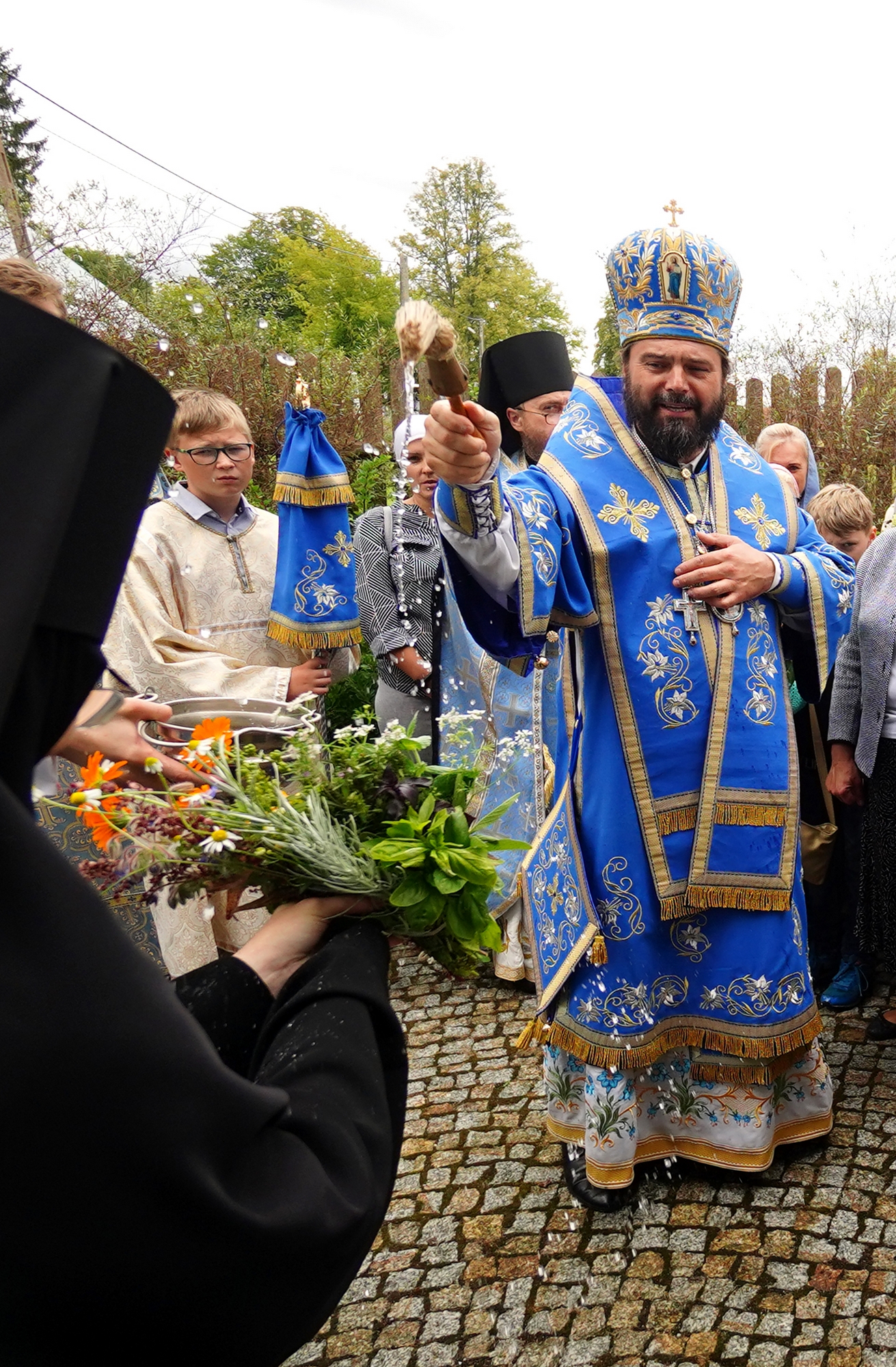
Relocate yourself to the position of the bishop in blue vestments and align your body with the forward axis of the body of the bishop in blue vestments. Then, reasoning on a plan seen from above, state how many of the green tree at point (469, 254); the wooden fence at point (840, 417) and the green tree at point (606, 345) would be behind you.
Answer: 3

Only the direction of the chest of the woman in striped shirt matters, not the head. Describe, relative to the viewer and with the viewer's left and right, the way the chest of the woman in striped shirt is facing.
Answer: facing the viewer and to the right of the viewer

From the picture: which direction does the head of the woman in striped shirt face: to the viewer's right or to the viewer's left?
to the viewer's right

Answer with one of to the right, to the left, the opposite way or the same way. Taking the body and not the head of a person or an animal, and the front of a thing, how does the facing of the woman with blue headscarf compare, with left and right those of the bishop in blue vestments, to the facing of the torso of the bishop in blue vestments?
the same way

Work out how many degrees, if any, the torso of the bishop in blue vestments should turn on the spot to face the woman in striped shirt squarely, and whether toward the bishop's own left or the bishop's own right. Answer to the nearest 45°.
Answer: approximately 135° to the bishop's own right

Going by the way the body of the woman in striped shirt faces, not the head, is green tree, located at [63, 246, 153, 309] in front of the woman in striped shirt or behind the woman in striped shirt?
behind

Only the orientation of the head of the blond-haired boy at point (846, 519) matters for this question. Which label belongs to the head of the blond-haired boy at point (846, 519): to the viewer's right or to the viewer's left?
to the viewer's left

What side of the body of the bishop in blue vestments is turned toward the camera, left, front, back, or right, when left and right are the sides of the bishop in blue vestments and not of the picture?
front

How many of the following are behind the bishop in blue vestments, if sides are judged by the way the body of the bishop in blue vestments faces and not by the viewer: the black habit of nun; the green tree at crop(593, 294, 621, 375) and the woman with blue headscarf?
2

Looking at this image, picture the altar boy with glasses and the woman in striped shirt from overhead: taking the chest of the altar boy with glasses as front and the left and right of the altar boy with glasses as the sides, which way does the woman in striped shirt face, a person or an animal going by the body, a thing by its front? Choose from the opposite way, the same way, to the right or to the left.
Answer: the same way

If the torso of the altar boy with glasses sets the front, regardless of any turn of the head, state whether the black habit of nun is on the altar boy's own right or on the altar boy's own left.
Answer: on the altar boy's own right

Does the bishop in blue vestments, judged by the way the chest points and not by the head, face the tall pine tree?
no

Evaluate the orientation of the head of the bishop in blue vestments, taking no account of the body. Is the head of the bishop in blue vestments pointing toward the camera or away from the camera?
toward the camera

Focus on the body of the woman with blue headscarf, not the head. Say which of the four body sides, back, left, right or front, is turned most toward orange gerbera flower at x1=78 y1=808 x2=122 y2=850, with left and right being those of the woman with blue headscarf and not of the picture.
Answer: front

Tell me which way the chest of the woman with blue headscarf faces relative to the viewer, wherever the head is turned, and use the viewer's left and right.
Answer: facing the viewer

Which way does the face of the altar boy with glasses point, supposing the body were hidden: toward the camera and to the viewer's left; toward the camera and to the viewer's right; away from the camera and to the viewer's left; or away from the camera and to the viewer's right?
toward the camera and to the viewer's right

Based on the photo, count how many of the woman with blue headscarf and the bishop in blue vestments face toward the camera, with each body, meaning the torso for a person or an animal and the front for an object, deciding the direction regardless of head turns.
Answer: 2

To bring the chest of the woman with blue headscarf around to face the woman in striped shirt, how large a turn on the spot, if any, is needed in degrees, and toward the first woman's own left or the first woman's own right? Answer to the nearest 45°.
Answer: approximately 45° to the first woman's own right

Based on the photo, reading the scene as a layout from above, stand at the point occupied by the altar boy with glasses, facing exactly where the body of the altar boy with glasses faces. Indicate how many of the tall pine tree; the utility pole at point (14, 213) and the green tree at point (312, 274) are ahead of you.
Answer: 0

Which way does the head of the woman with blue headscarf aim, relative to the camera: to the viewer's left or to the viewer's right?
to the viewer's left

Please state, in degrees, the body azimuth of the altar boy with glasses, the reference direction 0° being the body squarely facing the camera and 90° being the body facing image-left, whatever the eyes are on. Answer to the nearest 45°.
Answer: approximately 315°
